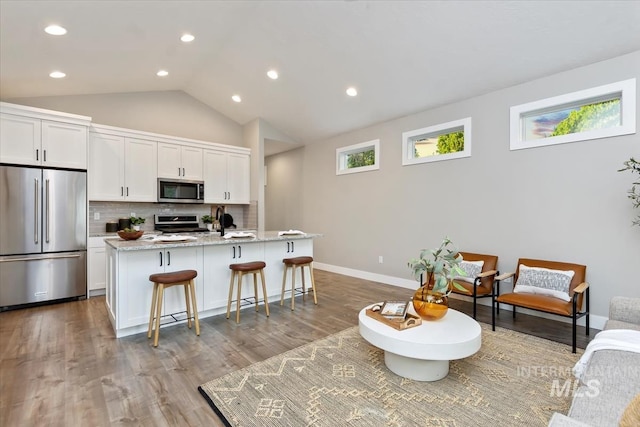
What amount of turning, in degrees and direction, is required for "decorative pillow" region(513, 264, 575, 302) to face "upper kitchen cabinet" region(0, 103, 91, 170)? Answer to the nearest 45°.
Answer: approximately 45° to its right

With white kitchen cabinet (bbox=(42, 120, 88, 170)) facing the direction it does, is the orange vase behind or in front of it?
in front

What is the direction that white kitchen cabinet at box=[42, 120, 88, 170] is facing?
toward the camera

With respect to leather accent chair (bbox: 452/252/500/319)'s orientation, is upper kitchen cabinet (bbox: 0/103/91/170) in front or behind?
in front

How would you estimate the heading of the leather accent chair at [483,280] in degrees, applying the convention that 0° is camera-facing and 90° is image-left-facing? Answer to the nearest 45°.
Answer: approximately 45°

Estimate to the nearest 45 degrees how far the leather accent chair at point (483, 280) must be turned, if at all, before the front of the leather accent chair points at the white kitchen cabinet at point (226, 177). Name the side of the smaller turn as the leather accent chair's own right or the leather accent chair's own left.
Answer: approximately 45° to the leather accent chair's own right

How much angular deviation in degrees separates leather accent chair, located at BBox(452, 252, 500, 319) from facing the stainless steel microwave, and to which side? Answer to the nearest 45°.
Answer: approximately 45° to its right

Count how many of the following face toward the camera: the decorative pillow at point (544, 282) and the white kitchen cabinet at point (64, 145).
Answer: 2

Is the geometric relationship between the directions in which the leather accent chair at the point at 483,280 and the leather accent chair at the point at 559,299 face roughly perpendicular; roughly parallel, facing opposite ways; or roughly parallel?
roughly parallel

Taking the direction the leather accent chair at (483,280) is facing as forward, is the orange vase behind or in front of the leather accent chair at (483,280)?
in front

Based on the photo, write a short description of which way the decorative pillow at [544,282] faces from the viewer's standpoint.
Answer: facing the viewer

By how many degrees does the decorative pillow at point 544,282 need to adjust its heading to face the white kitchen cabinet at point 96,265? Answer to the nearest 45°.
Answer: approximately 45° to its right

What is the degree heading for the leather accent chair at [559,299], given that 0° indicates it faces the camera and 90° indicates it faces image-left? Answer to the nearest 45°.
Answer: approximately 45°

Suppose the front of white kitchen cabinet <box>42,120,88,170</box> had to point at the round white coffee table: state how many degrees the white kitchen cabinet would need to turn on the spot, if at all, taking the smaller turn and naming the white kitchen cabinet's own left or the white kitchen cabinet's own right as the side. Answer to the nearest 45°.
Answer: approximately 45° to the white kitchen cabinet's own left

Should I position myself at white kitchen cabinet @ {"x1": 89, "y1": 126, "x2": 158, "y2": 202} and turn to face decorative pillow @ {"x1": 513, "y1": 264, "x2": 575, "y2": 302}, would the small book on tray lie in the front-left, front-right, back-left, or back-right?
front-right
